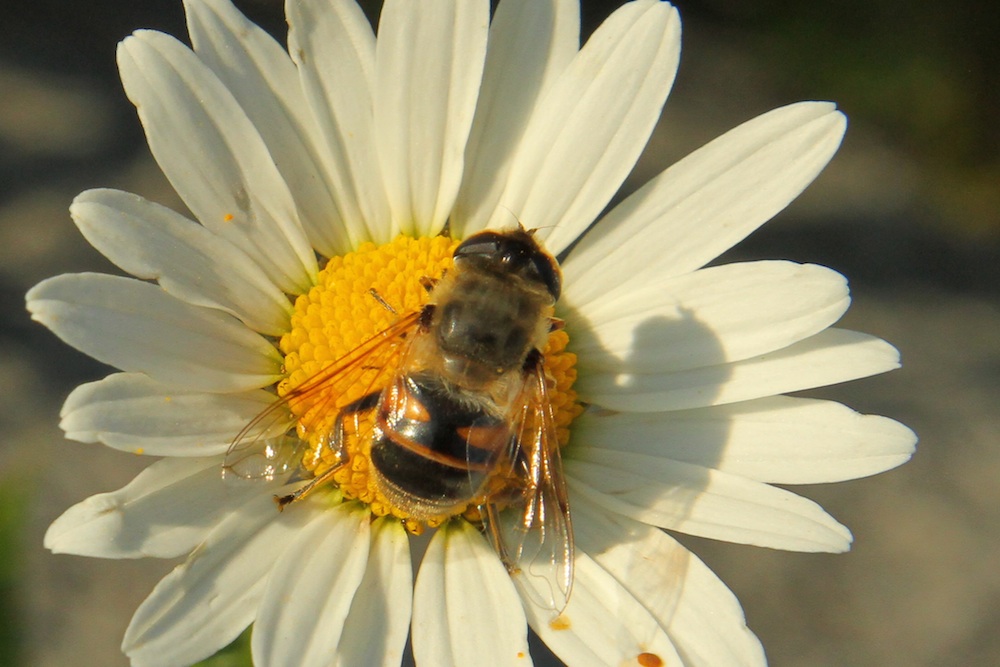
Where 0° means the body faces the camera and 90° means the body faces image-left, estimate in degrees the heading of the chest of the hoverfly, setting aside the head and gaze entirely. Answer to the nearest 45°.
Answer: approximately 180°
